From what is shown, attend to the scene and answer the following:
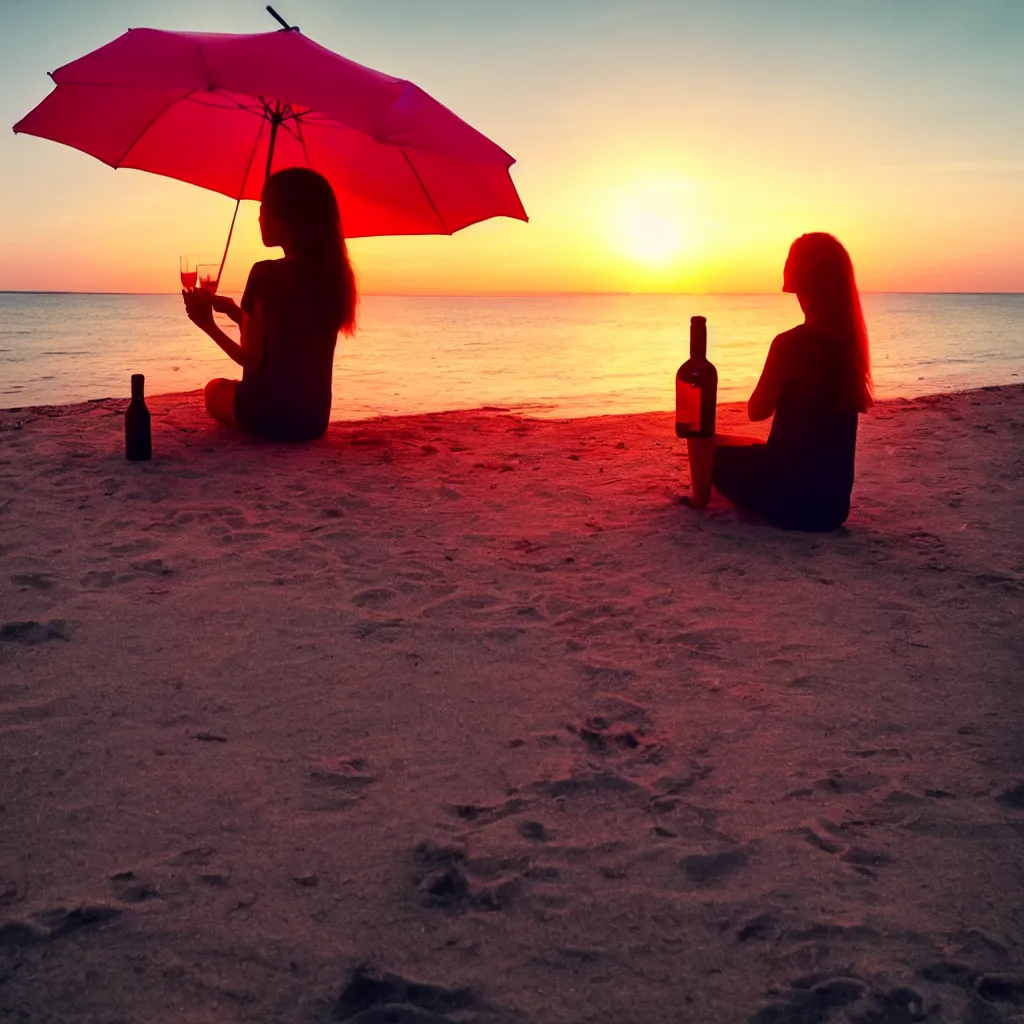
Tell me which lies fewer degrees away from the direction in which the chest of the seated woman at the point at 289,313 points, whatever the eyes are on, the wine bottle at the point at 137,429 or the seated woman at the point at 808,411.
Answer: the wine bottle

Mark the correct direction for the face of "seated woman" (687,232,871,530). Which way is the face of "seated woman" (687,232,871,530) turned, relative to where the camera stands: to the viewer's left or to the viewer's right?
to the viewer's left

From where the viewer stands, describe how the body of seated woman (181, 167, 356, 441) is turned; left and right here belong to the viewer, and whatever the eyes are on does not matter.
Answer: facing away from the viewer and to the left of the viewer

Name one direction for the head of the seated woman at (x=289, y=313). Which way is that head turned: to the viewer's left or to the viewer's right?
to the viewer's left

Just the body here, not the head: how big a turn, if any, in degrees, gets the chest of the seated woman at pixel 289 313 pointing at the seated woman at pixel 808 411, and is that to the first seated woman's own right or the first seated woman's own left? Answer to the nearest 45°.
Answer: approximately 180°

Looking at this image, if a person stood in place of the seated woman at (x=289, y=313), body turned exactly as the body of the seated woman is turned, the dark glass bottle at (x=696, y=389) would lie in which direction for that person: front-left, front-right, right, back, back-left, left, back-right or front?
back
